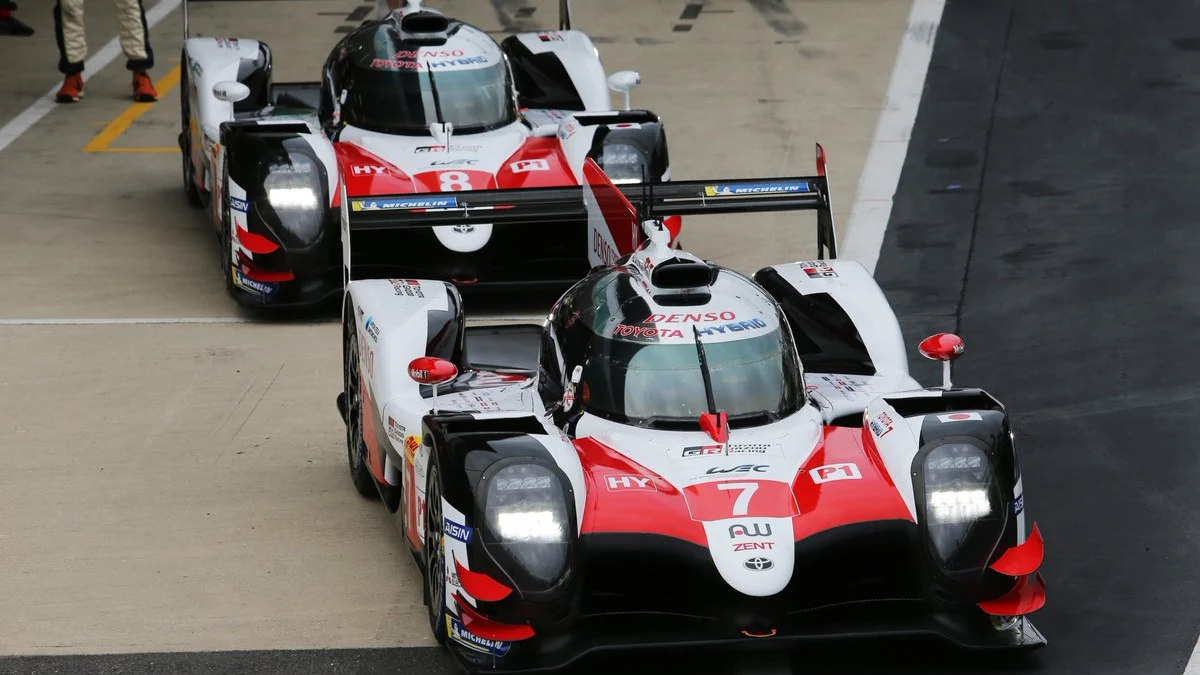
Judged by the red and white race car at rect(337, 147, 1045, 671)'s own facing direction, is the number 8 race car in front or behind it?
behind

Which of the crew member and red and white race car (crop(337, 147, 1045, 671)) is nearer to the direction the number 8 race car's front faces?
the red and white race car

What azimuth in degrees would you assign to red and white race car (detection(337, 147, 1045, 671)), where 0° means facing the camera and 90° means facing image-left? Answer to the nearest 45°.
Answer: approximately 0°

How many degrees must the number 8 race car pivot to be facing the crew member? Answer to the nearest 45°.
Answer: approximately 135° to its right

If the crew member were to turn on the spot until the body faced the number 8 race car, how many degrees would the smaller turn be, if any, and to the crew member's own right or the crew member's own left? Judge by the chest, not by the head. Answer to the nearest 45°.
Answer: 0° — they already face it

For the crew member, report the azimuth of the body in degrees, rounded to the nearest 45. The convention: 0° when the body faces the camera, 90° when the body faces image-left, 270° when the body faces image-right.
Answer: approximately 0°

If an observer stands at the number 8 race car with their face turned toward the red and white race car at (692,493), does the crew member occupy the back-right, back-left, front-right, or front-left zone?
back-right

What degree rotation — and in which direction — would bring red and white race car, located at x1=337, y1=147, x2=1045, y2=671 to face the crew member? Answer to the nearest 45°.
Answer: approximately 135° to its right

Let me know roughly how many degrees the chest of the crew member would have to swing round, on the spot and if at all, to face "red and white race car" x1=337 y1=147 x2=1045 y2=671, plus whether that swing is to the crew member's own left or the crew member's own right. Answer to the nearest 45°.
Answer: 0° — they already face it
